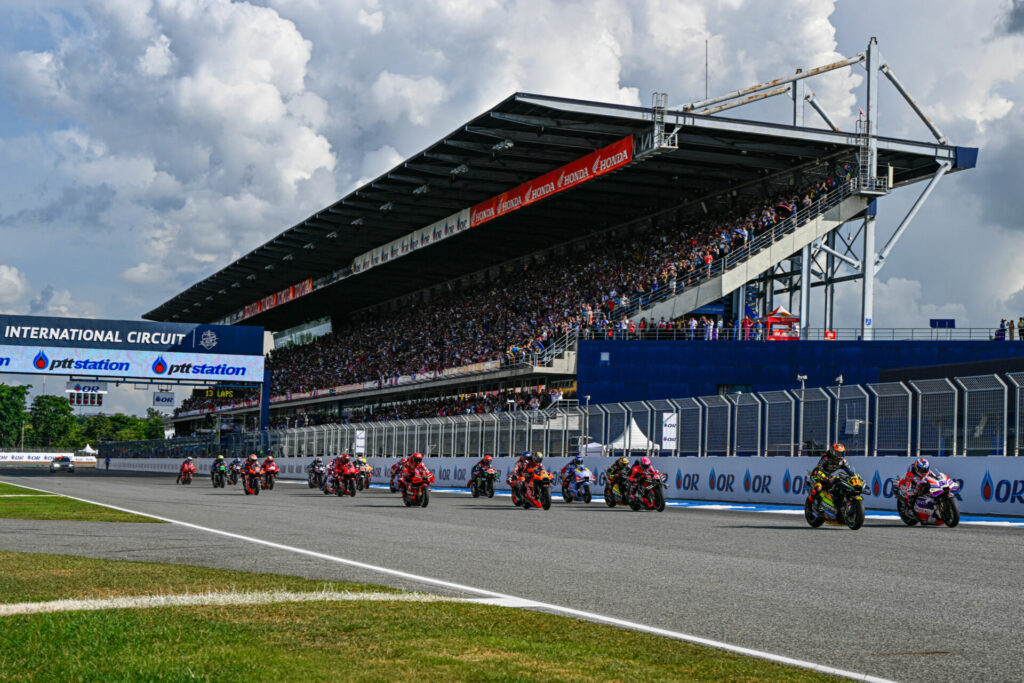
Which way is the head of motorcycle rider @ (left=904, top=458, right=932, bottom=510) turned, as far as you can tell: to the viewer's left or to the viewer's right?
to the viewer's right

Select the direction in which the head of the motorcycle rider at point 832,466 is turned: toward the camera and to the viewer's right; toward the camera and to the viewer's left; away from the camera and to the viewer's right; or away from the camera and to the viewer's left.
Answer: toward the camera and to the viewer's right

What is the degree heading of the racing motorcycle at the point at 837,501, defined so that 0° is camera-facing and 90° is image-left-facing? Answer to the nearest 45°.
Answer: approximately 315°

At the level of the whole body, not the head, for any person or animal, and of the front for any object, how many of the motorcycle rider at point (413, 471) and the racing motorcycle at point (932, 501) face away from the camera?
0

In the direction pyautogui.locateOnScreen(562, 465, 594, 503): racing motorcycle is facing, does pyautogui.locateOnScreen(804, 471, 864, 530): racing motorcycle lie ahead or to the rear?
ahead

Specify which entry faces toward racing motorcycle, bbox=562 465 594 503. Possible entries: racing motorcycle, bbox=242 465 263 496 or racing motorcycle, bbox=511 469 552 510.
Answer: racing motorcycle, bbox=242 465 263 496

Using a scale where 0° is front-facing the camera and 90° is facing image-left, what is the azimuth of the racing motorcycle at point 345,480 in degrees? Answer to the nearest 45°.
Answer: approximately 315°

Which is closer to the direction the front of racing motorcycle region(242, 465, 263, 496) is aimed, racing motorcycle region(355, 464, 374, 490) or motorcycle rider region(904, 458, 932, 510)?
the motorcycle rider

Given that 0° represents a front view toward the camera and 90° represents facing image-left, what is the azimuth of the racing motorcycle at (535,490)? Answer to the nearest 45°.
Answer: approximately 315°

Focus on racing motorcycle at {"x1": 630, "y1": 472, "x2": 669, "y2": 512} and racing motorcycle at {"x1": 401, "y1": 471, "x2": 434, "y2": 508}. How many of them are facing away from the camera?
0

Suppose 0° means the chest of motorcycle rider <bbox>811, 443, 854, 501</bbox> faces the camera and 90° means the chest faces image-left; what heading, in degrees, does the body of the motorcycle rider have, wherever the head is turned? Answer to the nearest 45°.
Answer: approximately 315°

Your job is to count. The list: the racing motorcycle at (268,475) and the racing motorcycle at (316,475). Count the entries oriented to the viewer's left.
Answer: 0

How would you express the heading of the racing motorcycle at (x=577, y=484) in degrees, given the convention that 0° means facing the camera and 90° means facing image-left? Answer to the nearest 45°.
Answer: approximately 315°
